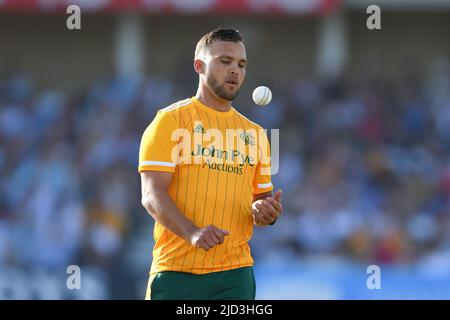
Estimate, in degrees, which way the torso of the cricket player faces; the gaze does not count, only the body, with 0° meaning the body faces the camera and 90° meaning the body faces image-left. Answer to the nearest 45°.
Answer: approximately 315°
